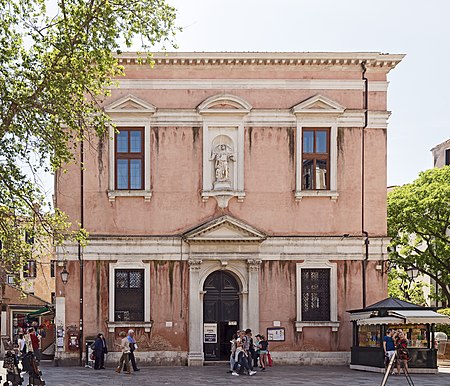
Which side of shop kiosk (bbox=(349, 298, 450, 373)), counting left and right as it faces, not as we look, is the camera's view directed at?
front

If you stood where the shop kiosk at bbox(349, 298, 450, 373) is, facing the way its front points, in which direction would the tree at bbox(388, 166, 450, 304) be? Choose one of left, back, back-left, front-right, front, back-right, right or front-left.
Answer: back

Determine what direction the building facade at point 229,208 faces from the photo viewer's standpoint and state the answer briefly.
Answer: facing the viewer
